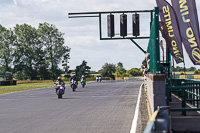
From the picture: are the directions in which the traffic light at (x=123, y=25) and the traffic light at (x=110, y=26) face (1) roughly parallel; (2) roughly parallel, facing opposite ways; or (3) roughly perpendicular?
roughly parallel

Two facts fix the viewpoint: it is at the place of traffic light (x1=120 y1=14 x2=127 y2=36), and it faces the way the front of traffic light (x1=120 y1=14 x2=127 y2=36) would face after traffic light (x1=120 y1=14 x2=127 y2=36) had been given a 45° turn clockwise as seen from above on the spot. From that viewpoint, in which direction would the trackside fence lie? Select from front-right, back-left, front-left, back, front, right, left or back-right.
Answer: back-right

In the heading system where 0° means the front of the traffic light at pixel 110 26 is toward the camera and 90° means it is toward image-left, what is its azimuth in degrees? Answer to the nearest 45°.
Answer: approximately 180°

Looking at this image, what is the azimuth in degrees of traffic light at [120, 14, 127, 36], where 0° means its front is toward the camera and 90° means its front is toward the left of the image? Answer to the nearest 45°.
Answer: approximately 180°

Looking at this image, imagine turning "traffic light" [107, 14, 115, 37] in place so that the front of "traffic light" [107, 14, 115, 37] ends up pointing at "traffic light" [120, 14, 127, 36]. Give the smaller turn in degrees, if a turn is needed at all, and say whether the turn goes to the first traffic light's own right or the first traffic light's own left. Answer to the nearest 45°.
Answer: approximately 90° to the first traffic light's own right

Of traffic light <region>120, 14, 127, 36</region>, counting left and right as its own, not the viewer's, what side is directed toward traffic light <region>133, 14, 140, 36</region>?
right

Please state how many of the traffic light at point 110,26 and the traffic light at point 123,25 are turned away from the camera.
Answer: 2

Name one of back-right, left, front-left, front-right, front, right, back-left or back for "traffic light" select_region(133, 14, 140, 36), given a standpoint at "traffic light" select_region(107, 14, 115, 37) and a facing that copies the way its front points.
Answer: right

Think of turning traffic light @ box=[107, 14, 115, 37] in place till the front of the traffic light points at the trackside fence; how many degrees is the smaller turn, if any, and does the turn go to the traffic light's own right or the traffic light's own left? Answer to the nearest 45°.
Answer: approximately 180°

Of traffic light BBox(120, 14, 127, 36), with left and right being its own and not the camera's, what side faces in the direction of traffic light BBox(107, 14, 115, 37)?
left
